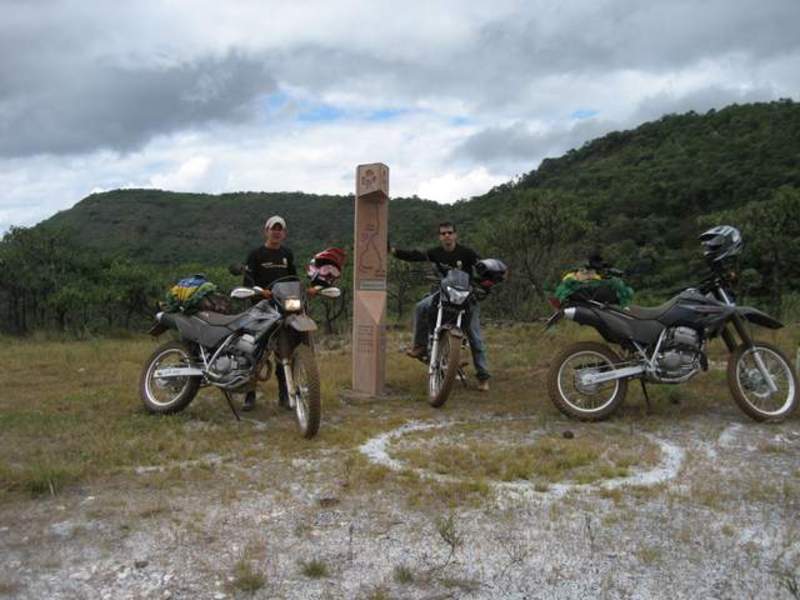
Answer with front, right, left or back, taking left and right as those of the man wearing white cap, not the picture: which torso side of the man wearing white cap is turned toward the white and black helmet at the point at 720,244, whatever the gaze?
left

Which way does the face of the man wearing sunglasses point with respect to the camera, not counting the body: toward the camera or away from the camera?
toward the camera

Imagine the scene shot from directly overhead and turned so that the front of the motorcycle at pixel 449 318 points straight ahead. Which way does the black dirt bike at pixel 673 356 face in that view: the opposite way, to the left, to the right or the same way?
to the left

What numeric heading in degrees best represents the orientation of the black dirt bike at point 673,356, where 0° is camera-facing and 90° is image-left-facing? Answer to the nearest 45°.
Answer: approximately 270°

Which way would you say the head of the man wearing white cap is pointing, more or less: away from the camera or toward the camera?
toward the camera

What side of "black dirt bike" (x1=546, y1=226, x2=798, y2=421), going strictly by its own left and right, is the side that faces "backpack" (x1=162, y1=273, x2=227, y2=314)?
back

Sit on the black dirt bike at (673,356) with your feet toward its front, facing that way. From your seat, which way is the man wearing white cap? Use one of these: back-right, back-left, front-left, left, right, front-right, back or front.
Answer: back

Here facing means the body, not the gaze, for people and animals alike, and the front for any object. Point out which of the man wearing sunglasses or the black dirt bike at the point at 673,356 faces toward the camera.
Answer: the man wearing sunglasses

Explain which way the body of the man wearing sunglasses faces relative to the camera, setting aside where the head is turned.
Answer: toward the camera

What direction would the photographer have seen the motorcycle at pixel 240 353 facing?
facing the viewer and to the right of the viewer

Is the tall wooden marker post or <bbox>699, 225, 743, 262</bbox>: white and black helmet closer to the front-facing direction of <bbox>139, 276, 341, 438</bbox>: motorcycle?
the white and black helmet

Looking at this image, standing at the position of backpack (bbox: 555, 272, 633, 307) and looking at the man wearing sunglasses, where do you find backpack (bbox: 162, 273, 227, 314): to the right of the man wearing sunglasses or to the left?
left

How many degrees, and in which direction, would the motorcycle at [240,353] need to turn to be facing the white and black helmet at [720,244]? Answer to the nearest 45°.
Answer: approximately 45° to its left

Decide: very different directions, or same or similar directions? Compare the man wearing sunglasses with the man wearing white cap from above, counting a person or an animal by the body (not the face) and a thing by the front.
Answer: same or similar directions
